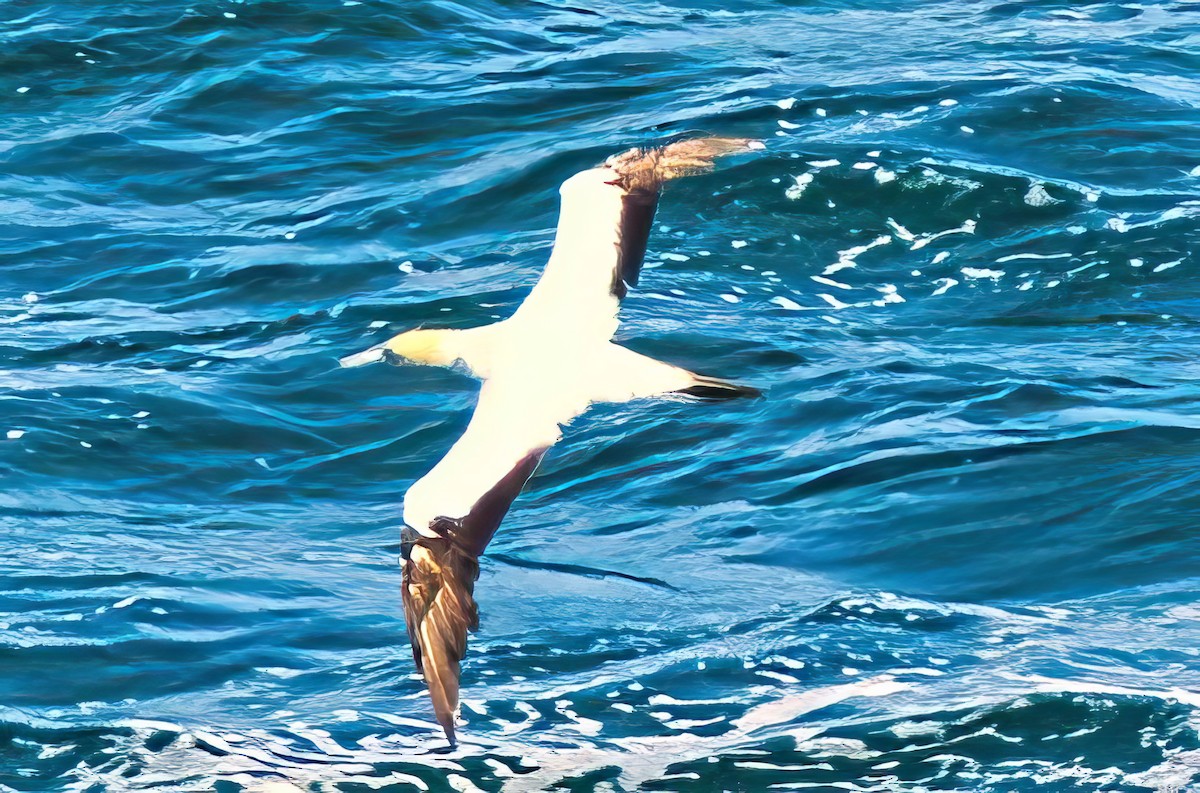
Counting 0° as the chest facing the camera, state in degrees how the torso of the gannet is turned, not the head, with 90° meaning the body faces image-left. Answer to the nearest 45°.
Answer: approximately 90°
